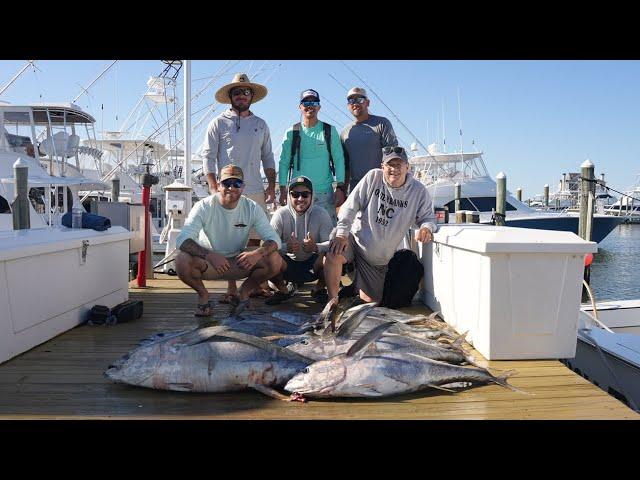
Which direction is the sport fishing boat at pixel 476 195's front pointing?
to the viewer's right

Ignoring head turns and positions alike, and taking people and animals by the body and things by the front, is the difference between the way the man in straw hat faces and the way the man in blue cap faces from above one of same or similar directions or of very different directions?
same or similar directions

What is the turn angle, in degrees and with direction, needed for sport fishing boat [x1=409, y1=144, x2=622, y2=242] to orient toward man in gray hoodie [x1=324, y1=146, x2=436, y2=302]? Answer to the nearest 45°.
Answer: approximately 90° to its right

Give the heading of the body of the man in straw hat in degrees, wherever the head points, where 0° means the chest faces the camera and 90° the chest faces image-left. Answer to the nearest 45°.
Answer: approximately 0°

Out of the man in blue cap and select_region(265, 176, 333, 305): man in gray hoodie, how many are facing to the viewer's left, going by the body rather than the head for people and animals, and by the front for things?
0

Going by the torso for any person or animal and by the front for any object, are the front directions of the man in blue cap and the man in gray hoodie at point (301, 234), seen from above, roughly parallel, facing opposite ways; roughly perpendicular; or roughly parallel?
roughly parallel

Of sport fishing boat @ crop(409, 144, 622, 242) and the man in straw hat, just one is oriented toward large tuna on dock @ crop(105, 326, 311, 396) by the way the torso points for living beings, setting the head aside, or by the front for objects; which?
the man in straw hat

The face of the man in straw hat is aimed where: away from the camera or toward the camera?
toward the camera

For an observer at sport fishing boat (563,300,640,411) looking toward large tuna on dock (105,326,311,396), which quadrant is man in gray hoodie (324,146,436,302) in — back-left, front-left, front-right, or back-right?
front-right

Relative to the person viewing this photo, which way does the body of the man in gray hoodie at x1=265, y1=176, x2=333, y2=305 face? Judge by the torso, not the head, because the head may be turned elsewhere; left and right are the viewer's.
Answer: facing the viewer

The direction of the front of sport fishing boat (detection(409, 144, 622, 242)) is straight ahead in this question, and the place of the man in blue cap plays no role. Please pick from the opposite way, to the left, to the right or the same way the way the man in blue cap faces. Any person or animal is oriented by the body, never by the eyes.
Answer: to the right
